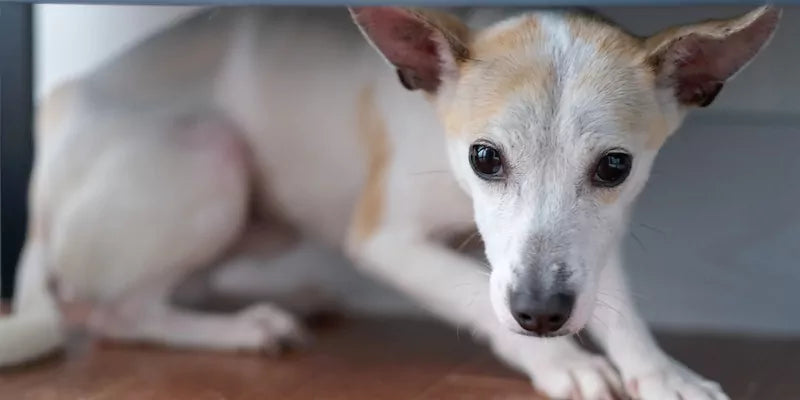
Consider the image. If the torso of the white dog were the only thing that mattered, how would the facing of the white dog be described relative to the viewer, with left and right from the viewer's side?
facing the viewer and to the right of the viewer
